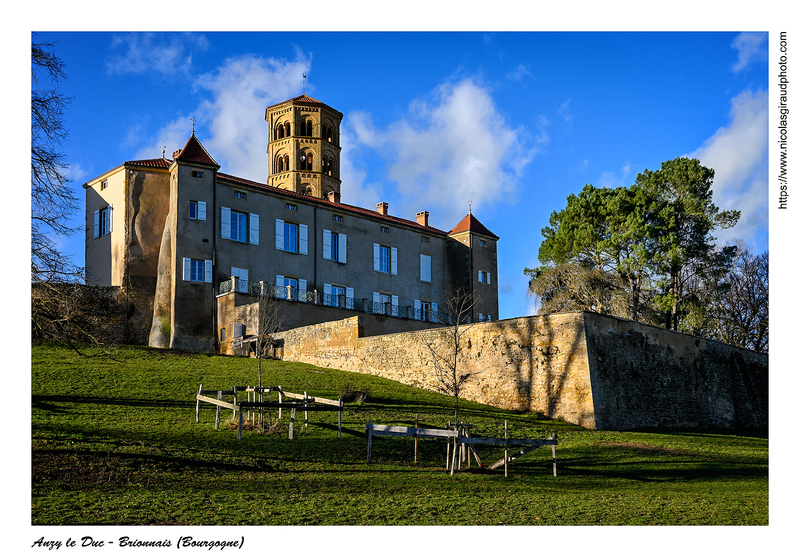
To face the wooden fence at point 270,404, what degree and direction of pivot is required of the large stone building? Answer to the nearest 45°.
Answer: approximately 45° to its right

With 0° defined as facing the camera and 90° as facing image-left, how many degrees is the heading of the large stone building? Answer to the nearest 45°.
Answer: approximately 315°
